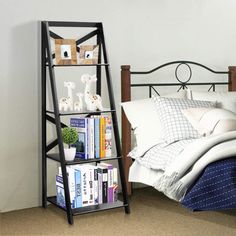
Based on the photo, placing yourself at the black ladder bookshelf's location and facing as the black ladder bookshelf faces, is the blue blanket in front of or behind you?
in front

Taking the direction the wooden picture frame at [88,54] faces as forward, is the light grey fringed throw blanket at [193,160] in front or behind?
in front

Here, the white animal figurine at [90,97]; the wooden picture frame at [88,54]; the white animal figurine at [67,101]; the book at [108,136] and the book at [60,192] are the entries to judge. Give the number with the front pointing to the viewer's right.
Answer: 1

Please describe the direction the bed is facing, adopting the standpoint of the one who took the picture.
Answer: facing the viewer and to the right of the viewer

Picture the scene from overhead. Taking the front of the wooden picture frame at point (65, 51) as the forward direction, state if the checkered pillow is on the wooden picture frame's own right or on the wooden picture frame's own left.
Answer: on the wooden picture frame's own left

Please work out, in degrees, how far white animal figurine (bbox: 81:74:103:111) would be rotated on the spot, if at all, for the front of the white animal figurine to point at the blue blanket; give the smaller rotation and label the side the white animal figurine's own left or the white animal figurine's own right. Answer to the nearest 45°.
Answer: approximately 90° to the white animal figurine's own left

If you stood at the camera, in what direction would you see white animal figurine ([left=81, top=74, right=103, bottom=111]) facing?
facing the viewer and to the left of the viewer

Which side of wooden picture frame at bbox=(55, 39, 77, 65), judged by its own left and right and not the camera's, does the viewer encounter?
front
